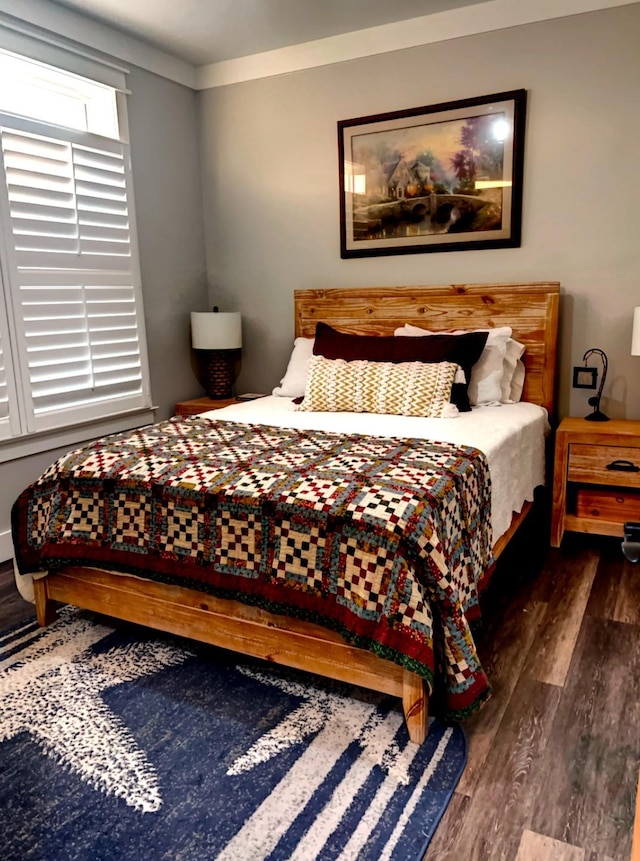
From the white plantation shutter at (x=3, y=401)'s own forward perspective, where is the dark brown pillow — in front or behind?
in front

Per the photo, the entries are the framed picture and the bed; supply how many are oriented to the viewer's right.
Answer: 0

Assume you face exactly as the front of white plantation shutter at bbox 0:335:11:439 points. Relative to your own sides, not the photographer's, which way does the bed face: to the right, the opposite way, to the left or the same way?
to the right

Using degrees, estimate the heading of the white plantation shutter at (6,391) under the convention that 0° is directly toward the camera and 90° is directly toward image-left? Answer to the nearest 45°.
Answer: approximately 315°

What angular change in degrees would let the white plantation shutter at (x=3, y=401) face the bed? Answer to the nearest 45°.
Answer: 0° — it already faces it

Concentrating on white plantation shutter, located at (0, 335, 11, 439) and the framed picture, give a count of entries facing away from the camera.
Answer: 0

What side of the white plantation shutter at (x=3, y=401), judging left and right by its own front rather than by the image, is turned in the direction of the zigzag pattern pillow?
front

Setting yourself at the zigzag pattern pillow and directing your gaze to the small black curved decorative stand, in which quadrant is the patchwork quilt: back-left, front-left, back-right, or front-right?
back-right

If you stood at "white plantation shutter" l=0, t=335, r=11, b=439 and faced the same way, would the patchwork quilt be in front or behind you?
in front

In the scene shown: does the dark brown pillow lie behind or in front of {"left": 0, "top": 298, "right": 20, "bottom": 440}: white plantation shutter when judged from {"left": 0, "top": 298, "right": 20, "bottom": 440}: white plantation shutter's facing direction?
in front

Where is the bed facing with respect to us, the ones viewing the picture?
facing the viewer and to the left of the viewer

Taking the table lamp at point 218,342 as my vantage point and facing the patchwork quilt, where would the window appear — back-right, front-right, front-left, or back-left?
front-right

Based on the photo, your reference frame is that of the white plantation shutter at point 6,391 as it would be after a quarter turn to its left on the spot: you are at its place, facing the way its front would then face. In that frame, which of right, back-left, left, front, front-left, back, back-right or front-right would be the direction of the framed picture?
front-right
